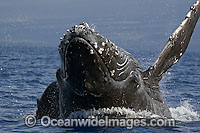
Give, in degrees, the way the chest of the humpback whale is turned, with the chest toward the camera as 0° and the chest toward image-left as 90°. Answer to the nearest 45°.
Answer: approximately 45°
